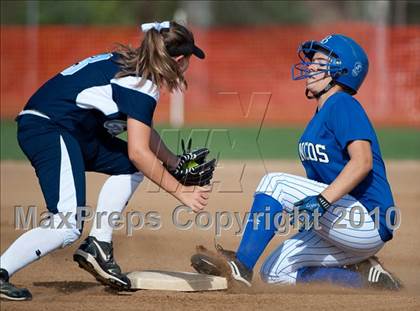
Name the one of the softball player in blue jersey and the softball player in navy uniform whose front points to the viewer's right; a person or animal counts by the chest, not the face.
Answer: the softball player in navy uniform

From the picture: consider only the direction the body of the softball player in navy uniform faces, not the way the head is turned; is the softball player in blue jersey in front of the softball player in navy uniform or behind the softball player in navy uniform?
in front

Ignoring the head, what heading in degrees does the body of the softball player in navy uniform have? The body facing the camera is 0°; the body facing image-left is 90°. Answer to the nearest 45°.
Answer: approximately 270°

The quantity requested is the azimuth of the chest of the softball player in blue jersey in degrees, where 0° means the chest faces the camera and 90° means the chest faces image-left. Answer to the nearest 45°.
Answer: approximately 90°

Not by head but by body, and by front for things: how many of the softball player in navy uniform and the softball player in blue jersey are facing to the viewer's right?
1

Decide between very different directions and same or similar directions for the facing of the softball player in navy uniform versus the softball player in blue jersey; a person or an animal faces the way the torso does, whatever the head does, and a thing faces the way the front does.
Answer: very different directions

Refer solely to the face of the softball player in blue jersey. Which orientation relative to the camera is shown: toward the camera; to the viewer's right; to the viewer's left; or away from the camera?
to the viewer's left

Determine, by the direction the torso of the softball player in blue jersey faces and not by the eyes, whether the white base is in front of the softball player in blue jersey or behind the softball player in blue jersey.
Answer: in front

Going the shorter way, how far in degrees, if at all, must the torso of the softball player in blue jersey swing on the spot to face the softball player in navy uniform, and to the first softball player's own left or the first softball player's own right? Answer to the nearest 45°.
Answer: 0° — they already face them
